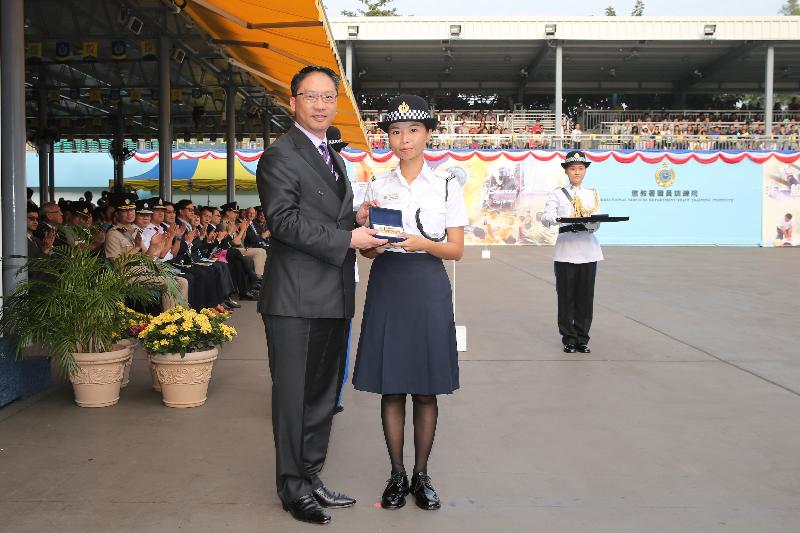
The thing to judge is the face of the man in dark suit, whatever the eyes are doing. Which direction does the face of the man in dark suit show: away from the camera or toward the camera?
toward the camera

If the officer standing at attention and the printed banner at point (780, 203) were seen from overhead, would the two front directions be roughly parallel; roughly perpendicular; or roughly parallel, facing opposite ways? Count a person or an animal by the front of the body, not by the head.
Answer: roughly parallel

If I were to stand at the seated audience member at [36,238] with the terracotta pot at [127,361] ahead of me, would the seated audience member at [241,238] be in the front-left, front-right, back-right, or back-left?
back-left

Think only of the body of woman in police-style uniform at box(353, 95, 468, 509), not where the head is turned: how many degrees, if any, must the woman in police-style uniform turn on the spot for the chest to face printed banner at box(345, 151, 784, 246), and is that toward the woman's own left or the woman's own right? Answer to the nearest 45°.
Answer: approximately 180°

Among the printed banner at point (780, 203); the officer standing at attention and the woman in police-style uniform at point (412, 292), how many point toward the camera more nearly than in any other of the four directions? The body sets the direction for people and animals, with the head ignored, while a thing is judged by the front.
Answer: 3

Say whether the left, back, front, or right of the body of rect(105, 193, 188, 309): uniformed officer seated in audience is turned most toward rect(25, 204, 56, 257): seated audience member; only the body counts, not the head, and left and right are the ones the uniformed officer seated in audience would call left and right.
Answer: back

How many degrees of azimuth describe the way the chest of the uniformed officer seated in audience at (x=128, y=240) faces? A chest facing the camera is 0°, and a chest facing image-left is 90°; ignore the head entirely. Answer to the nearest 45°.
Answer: approximately 315°

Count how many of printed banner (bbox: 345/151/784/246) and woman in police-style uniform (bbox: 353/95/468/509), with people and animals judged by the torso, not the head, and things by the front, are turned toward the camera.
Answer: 2

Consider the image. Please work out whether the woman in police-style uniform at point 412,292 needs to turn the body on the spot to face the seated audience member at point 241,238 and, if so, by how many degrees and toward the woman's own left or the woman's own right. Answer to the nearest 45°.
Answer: approximately 180°

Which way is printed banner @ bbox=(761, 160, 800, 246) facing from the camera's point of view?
toward the camera

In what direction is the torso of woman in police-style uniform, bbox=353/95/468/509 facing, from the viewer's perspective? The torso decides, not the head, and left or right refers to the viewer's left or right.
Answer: facing the viewer

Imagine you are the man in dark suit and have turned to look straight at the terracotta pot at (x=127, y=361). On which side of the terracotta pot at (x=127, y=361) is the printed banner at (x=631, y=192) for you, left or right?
right

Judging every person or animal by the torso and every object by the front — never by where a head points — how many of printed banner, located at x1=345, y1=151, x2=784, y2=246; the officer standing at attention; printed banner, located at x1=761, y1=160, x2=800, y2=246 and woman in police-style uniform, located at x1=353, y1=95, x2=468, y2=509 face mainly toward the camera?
4

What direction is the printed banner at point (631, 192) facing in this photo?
toward the camera

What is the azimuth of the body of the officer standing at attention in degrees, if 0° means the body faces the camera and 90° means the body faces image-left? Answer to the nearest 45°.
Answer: approximately 0°
